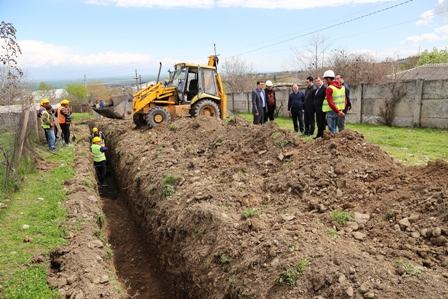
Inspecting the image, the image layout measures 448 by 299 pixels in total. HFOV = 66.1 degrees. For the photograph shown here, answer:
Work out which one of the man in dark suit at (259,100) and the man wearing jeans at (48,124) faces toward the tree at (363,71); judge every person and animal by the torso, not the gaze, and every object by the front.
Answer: the man wearing jeans

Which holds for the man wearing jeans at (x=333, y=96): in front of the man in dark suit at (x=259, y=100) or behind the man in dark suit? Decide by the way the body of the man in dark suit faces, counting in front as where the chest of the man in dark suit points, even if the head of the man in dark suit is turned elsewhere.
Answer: in front

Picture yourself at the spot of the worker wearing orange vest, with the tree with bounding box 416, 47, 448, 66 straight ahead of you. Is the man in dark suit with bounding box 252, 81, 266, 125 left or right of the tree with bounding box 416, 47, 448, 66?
right

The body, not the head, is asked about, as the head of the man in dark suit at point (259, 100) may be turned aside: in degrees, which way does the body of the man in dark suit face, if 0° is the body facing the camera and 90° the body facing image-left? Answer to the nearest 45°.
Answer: approximately 315°

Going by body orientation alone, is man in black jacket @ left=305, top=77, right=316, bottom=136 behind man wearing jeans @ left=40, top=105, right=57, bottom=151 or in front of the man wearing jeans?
in front

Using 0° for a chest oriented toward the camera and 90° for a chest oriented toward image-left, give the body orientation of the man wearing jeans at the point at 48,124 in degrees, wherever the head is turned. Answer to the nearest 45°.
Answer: approximately 270°
